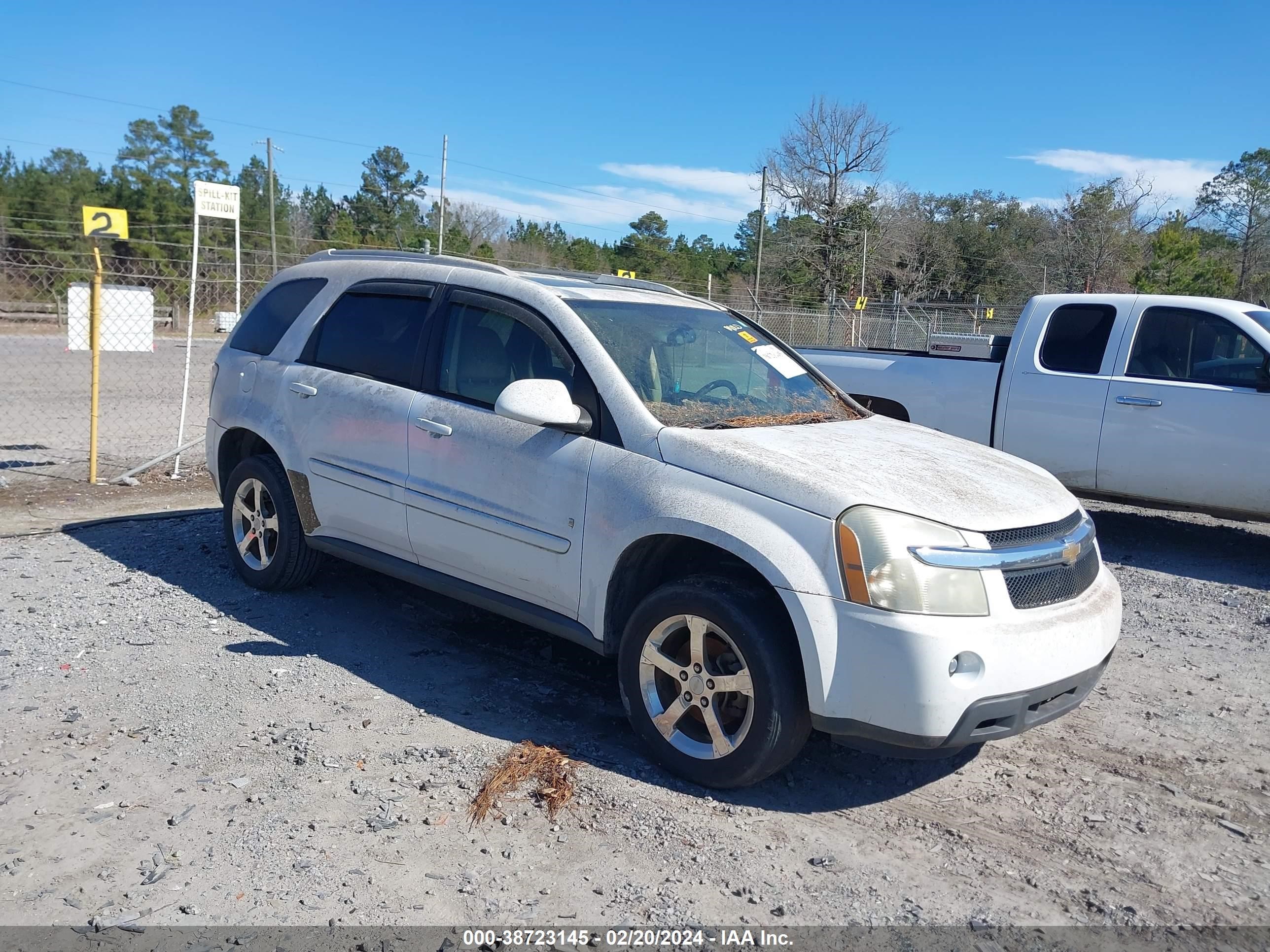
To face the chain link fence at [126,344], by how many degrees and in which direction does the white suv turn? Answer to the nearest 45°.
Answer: approximately 180°

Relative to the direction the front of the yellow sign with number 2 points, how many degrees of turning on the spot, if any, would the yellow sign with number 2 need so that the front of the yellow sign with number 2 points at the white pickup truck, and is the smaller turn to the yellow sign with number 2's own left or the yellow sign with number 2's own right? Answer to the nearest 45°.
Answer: approximately 45° to the yellow sign with number 2's own left

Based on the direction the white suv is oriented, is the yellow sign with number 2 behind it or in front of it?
behind

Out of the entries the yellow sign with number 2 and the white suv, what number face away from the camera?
0

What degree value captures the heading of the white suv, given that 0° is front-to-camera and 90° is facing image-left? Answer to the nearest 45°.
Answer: approximately 315°

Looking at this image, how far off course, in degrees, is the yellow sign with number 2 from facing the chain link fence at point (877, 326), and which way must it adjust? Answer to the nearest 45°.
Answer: approximately 135° to its left
